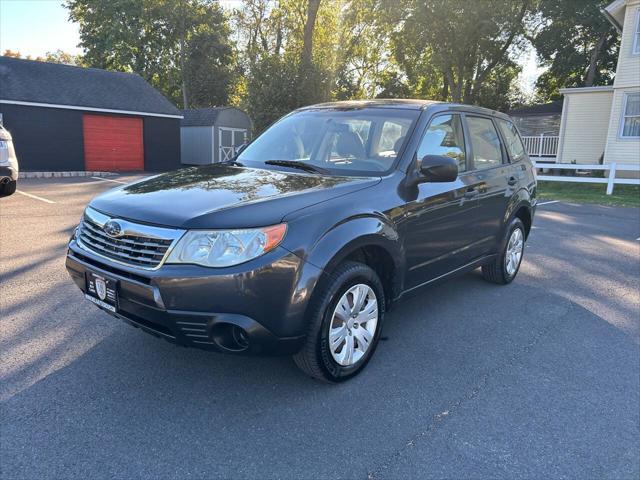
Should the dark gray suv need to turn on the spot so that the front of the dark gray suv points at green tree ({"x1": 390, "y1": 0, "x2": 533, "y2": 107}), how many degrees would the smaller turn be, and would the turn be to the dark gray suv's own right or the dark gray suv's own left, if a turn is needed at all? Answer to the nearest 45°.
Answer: approximately 135° to the dark gray suv's own right

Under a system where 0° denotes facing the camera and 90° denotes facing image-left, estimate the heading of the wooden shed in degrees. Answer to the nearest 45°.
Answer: approximately 315°

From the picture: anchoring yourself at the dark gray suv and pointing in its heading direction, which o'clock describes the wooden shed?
The wooden shed is roughly at 4 o'clock from the dark gray suv.

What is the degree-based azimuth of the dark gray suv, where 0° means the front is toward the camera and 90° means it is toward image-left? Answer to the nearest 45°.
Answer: approximately 45°

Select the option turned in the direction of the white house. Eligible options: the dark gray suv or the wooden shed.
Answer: the wooden shed

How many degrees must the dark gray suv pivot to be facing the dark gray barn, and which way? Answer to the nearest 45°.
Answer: approximately 90° to its right

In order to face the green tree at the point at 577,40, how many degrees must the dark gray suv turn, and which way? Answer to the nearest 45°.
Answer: approximately 180°

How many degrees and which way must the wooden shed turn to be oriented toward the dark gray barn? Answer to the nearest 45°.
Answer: approximately 90° to its right

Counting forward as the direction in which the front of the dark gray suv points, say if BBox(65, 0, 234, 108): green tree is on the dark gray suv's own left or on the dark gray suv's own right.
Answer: on the dark gray suv's own right
